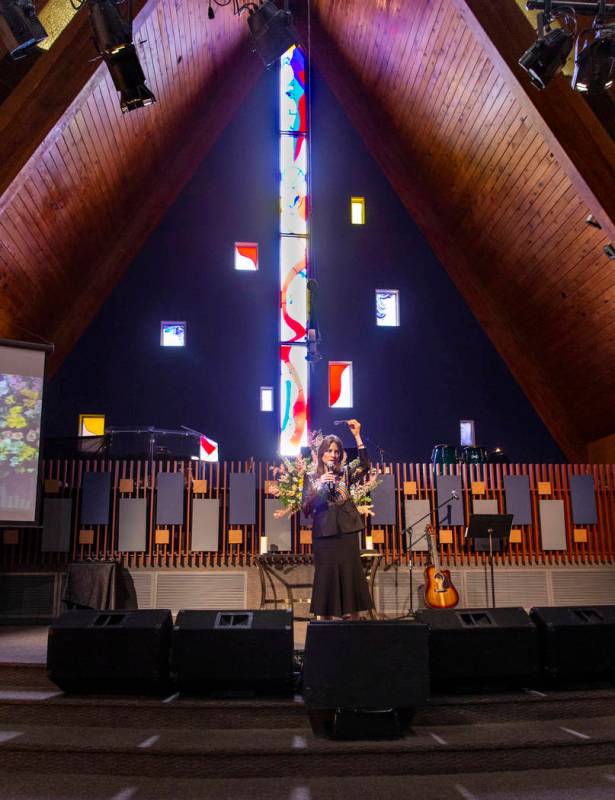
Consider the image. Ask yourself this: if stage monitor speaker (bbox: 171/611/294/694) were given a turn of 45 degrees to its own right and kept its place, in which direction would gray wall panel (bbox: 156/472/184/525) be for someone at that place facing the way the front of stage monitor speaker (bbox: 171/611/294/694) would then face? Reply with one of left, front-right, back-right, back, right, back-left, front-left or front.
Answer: front-left

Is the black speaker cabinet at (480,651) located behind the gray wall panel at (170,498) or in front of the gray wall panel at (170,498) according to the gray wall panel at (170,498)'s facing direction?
in front

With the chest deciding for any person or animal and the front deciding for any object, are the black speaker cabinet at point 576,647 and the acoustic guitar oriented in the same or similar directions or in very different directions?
very different directions

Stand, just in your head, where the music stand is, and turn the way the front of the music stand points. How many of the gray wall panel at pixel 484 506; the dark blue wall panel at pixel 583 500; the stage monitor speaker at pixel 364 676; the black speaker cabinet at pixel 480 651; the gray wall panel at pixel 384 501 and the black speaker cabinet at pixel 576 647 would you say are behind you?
3

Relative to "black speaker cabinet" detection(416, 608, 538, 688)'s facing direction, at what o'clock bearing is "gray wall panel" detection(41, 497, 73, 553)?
The gray wall panel is roughly at 10 o'clock from the black speaker cabinet.

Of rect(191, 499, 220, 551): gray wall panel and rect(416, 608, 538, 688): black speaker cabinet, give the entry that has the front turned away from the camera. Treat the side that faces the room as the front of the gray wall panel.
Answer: the black speaker cabinet

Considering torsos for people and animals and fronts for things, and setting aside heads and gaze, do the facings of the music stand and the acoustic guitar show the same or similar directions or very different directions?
very different directions

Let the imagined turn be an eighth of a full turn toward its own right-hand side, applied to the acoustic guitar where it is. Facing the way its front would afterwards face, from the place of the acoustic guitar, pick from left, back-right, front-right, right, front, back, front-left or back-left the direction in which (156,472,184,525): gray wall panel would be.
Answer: front-right

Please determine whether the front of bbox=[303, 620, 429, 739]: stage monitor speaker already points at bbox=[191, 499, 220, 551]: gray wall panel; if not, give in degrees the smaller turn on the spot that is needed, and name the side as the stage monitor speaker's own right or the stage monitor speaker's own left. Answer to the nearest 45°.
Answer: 0° — it already faces it

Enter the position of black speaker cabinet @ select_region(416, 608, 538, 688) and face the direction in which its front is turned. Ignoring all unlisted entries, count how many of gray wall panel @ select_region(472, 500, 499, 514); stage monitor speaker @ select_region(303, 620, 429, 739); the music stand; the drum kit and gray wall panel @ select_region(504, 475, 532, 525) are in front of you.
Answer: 4

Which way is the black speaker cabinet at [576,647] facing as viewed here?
away from the camera

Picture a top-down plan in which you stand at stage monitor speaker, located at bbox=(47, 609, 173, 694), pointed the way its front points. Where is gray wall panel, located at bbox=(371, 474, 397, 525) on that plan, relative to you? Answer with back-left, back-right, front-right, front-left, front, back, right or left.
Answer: front-right

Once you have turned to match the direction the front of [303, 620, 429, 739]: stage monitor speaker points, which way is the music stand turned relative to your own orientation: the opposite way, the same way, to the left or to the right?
the same way

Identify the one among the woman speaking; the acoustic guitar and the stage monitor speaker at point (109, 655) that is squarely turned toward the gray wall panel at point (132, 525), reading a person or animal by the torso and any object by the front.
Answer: the stage monitor speaker

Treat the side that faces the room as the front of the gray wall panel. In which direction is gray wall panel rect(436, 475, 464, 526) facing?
toward the camera

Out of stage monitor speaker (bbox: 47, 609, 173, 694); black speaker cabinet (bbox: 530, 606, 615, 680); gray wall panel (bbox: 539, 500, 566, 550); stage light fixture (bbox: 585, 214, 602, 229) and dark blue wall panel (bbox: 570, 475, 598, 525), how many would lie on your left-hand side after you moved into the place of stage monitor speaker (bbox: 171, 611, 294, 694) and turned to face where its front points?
1

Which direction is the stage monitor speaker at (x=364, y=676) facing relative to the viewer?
away from the camera

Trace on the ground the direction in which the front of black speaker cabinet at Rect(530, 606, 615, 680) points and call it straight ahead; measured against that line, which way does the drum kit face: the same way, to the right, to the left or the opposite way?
the opposite way

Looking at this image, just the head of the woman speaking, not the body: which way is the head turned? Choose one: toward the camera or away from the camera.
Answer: toward the camera

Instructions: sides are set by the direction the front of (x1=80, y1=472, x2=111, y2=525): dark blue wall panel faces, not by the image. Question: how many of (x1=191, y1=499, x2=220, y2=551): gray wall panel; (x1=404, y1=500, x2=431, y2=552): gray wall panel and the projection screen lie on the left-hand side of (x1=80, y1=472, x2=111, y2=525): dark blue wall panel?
2

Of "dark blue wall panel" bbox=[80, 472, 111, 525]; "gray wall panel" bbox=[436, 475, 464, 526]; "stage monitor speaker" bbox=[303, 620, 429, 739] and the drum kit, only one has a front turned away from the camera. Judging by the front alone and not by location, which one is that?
the stage monitor speaker

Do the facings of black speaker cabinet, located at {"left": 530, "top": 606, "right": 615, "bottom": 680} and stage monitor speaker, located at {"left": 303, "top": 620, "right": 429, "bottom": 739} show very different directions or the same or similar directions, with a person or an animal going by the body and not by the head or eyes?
same or similar directions

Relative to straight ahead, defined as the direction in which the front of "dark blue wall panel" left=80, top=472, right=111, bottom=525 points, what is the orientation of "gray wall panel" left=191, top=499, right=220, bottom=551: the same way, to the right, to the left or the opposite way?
the same way

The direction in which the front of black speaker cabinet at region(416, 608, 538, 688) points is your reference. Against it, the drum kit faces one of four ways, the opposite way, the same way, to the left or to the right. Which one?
the opposite way

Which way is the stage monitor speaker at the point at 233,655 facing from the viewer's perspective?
away from the camera

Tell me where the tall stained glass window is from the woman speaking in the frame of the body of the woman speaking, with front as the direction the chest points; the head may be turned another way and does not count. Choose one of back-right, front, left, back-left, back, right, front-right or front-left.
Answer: back

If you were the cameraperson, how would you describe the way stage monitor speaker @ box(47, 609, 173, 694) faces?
facing away from the viewer
